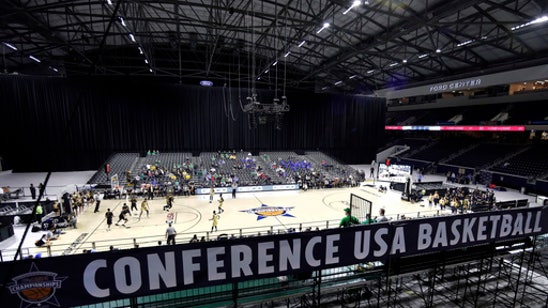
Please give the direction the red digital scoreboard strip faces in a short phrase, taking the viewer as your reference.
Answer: facing the viewer and to the left of the viewer

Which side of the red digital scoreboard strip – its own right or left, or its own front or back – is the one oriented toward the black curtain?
front

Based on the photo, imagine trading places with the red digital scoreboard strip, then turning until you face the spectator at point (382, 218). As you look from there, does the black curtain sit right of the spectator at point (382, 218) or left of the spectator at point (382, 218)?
right

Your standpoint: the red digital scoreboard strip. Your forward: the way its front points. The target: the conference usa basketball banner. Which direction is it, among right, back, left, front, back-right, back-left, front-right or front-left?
front-left

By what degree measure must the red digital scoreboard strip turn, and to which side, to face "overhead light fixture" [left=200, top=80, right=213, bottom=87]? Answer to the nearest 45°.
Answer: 0° — it already faces it

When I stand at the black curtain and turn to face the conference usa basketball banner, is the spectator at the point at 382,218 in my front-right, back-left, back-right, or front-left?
front-left

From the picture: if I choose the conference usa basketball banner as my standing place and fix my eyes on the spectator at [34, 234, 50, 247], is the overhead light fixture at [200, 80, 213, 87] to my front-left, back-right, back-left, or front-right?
front-right

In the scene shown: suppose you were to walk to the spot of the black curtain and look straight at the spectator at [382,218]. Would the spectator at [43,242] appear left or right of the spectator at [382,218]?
right

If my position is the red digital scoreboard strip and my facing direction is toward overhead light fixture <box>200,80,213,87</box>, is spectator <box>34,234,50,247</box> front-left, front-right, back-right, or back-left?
front-left

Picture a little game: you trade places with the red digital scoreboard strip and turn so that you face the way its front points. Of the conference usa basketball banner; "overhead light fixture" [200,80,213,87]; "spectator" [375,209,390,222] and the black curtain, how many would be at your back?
0
